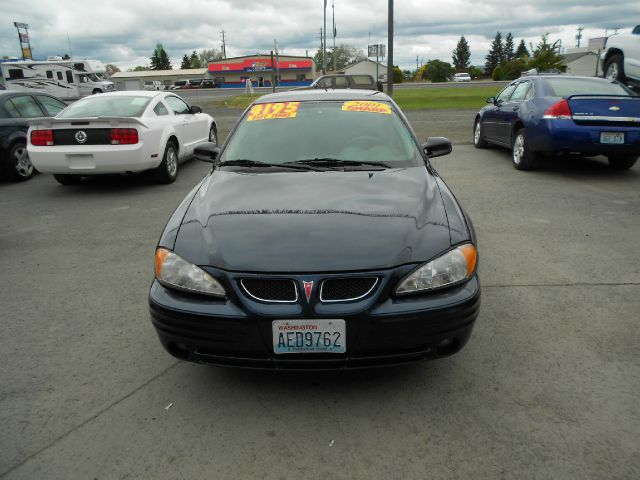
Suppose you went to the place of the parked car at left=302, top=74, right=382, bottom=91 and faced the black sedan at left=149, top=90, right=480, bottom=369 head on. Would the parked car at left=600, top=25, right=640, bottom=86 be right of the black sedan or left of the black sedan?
left

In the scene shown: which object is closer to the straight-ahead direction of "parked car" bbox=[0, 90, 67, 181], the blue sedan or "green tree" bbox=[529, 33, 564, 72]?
the green tree

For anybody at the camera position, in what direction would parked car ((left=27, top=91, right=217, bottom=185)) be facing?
facing away from the viewer and to the right of the viewer

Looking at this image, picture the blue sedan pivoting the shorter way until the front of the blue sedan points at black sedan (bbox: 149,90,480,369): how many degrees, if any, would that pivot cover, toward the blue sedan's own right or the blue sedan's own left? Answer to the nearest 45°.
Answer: approximately 135° to the blue sedan's own left

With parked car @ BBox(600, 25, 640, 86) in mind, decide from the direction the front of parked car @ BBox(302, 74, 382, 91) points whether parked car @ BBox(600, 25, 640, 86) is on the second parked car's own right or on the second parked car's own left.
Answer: on the second parked car's own left

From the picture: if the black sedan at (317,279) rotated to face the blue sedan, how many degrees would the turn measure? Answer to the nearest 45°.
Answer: approximately 135° to its left

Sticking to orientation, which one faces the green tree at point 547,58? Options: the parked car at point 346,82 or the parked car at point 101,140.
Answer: the parked car at point 101,140

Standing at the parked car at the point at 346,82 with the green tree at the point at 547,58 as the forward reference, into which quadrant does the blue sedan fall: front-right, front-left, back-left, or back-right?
back-right

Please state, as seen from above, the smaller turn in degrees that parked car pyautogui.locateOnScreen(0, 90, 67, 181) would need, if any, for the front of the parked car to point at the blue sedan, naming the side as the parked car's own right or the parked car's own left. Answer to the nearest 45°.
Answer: approximately 90° to the parked car's own right

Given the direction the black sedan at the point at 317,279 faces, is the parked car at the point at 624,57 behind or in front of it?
behind
